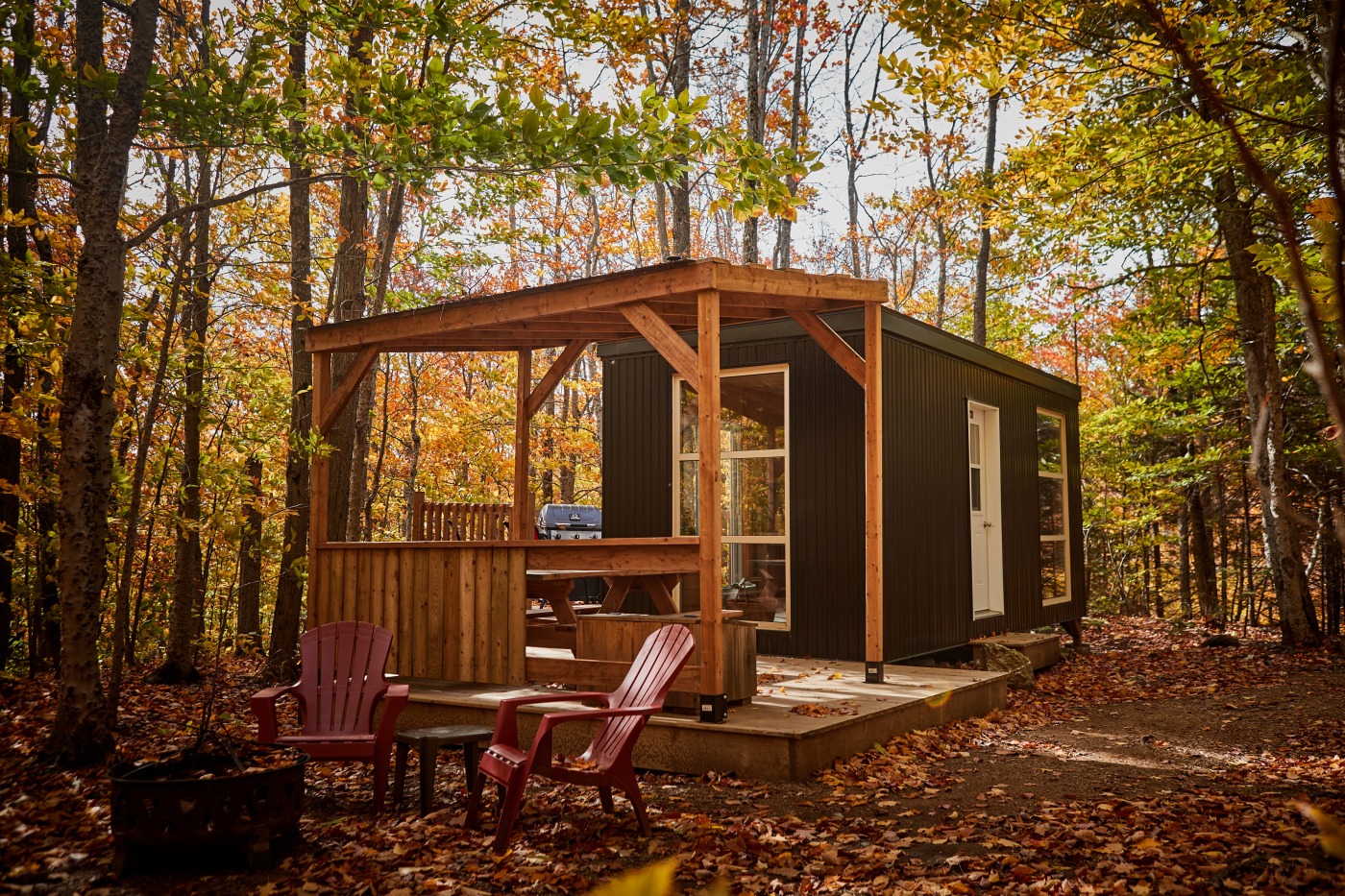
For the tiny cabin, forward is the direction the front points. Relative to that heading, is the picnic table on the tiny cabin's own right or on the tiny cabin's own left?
on the tiny cabin's own right

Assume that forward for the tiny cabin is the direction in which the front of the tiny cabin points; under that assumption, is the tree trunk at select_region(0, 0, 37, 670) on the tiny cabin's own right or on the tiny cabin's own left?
on the tiny cabin's own right

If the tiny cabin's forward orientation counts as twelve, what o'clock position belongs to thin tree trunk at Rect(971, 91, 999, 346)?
The thin tree trunk is roughly at 8 o'clock from the tiny cabin.

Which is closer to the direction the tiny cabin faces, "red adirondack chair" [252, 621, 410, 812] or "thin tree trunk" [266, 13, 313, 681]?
the red adirondack chair

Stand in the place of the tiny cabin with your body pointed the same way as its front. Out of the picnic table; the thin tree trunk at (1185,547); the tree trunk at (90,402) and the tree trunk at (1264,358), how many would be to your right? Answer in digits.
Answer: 2

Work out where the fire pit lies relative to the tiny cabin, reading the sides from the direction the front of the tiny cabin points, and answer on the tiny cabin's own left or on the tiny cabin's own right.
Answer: on the tiny cabin's own right

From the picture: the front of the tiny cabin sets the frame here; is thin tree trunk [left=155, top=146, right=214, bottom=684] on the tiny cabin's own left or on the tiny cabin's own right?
on the tiny cabin's own right

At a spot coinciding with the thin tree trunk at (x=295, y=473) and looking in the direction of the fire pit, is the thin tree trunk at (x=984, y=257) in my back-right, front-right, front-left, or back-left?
back-left

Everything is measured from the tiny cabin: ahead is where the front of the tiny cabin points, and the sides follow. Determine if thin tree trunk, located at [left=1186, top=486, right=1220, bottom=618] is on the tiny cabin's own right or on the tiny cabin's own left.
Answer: on the tiny cabin's own left
